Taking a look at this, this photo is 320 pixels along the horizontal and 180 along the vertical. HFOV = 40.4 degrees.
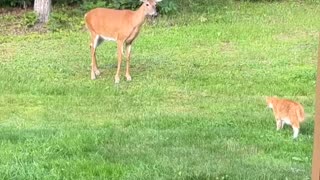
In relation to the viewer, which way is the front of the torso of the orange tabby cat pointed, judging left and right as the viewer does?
facing away from the viewer and to the left of the viewer

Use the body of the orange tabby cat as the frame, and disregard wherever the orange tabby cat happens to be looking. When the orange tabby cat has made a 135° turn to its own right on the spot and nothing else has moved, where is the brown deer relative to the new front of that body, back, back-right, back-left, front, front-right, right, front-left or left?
back-left
